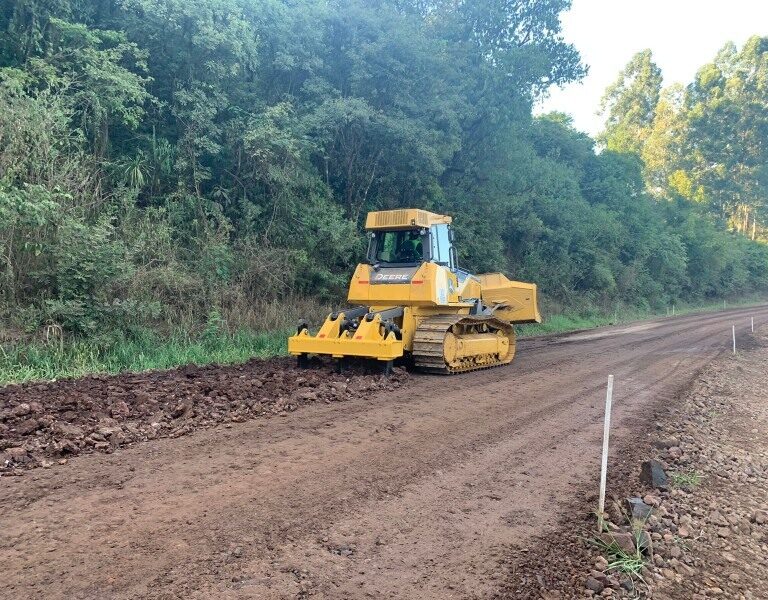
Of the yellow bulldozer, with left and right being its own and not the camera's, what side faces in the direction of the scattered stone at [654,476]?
right

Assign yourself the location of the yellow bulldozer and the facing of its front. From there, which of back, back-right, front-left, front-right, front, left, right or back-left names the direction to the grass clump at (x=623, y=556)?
back-right

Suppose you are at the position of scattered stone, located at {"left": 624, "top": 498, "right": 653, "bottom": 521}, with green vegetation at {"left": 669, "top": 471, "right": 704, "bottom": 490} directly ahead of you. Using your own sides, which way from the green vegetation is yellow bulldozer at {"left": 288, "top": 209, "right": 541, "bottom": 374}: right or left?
left

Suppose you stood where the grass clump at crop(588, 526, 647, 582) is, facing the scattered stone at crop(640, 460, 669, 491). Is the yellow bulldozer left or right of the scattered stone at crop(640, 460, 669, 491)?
left

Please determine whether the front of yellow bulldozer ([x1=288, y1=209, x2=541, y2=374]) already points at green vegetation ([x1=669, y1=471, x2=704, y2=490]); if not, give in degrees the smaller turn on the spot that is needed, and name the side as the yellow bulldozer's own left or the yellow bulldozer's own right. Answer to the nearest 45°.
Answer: approximately 90° to the yellow bulldozer's own right

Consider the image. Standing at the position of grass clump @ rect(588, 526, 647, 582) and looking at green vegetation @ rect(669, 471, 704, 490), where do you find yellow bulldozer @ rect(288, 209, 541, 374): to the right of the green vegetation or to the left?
left

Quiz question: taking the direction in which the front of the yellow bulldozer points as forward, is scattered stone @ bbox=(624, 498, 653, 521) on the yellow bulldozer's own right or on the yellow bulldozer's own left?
on the yellow bulldozer's own right
